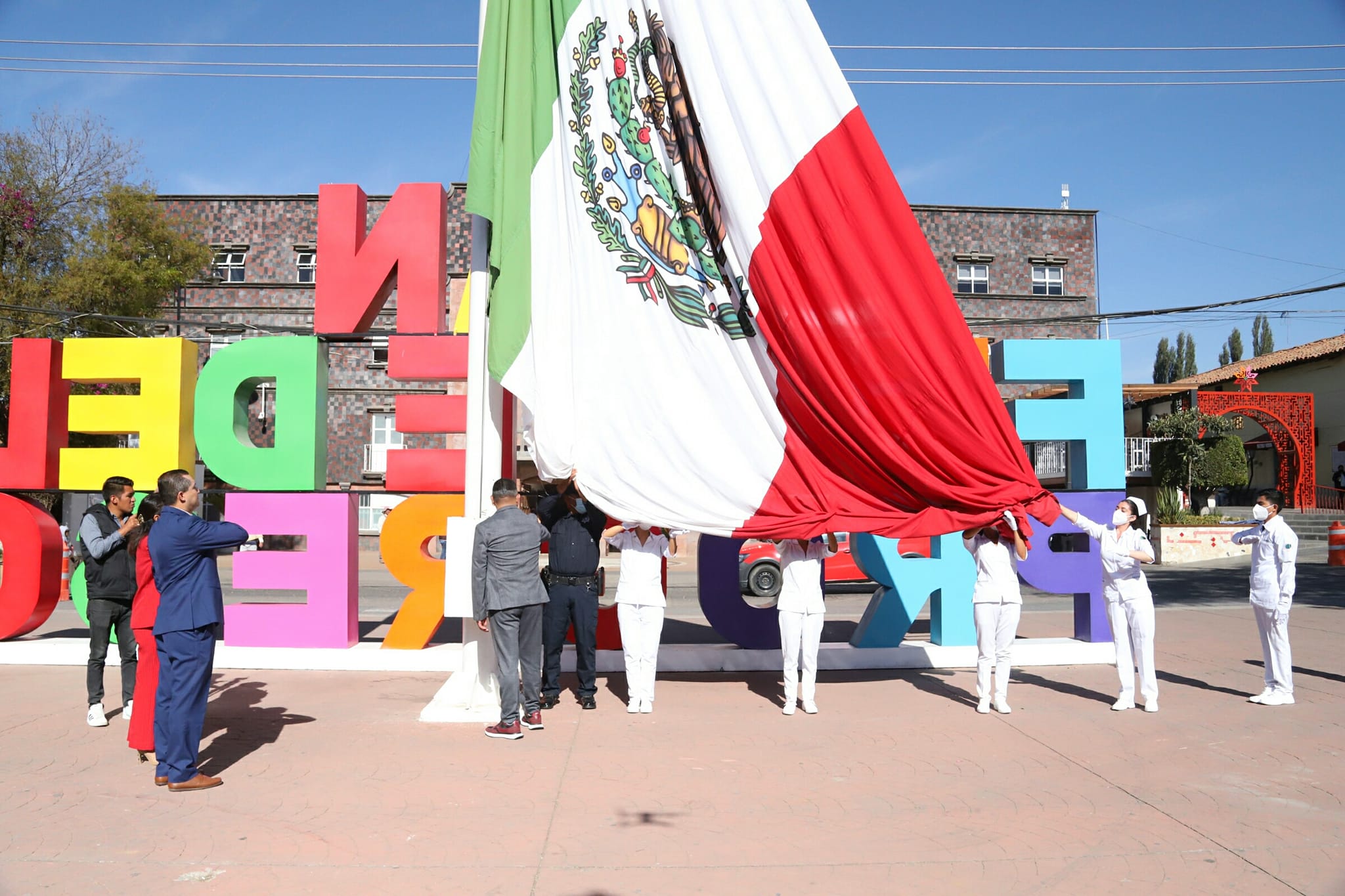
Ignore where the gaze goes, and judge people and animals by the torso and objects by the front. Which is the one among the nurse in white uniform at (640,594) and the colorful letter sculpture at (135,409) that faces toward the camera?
the nurse in white uniform

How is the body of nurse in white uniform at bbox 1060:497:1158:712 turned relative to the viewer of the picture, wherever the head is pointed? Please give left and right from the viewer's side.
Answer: facing the viewer and to the left of the viewer

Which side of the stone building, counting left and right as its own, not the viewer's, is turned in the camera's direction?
front

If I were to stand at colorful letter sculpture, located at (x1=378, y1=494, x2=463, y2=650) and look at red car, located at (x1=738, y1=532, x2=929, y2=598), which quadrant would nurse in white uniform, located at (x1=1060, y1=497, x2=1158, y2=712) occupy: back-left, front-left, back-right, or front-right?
front-right

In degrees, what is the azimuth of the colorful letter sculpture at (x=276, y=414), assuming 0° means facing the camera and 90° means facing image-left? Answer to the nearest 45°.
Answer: approximately 180°

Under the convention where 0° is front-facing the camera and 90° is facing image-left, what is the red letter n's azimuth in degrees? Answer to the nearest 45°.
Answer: approximately 180°

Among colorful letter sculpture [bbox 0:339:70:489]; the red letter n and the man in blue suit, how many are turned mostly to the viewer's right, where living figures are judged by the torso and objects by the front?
1

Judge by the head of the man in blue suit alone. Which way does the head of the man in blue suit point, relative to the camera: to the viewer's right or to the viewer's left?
to the viewer's right

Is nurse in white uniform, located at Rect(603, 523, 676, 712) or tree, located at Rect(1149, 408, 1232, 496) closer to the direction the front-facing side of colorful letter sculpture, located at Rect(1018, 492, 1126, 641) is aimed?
the tree

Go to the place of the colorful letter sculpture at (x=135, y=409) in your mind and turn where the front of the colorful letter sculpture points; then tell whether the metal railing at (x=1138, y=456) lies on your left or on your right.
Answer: on your right

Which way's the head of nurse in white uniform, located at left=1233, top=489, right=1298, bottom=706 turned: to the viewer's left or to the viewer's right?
to the viewer's left

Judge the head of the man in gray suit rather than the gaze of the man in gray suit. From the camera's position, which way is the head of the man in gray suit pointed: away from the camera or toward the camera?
away from the camera

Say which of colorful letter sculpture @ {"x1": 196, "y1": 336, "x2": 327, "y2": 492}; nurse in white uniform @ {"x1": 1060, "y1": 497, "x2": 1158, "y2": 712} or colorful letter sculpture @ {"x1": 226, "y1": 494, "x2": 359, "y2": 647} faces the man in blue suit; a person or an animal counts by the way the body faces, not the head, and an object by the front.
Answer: the nurse in white uniform

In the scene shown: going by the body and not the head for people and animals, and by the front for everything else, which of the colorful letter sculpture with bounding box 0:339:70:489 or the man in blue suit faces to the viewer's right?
the man in blue suit

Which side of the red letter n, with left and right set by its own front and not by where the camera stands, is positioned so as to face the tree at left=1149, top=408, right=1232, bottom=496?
right

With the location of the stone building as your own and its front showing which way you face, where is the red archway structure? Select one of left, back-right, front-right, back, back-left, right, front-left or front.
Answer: left

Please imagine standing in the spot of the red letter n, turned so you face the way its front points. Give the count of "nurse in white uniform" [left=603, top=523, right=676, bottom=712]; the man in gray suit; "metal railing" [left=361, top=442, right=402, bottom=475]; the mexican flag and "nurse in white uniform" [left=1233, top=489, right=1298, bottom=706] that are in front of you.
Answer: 1

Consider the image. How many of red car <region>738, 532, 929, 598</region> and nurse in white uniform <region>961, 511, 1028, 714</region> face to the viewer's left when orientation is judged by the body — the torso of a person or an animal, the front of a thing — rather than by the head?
1

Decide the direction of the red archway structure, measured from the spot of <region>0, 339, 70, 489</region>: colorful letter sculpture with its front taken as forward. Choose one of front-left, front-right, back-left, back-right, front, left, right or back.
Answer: right
